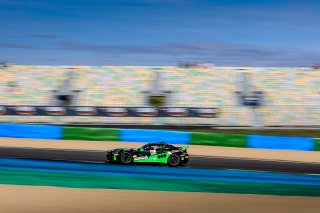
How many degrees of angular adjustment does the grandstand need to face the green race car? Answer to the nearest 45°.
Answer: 0° — it already faces it

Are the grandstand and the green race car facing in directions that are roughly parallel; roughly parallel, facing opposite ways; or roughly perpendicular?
roughly perpendicular

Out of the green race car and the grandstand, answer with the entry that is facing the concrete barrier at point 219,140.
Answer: the grandstand

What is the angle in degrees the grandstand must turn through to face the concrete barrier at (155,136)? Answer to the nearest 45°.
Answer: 0° — it already faces it

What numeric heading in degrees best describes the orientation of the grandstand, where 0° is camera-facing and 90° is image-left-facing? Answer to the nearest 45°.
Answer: approximately 0°
